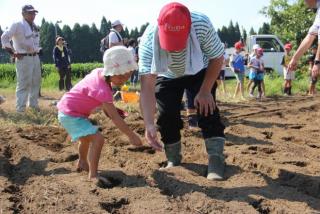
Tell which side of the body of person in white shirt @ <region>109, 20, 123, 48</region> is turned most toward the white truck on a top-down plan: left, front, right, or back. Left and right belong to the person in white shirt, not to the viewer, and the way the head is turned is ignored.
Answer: left

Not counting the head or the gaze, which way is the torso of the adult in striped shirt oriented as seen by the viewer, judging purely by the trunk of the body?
toward the camera

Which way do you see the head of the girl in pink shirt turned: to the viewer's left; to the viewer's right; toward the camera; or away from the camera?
to the viewer's right

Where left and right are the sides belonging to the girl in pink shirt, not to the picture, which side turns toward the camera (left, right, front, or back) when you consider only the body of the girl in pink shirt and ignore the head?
right

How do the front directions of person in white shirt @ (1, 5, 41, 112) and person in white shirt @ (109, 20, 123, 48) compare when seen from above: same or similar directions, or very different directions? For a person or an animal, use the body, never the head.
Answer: same or similar directions

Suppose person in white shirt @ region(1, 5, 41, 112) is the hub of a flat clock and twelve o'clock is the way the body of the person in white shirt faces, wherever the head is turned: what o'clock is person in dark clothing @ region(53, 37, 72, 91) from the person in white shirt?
The person in dark clothing is roughly at 8 o'clock from the person in white shirt.

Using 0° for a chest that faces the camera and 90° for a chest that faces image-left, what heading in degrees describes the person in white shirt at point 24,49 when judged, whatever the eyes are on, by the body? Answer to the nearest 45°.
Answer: approximately 315°

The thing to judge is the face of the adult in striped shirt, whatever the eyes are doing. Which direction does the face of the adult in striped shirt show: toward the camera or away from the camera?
toward the camera

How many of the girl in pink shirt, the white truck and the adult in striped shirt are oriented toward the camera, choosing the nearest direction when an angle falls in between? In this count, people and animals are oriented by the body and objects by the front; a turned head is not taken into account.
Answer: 1
